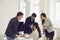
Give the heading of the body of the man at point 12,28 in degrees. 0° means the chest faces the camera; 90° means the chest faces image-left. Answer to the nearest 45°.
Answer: approximately 270°
